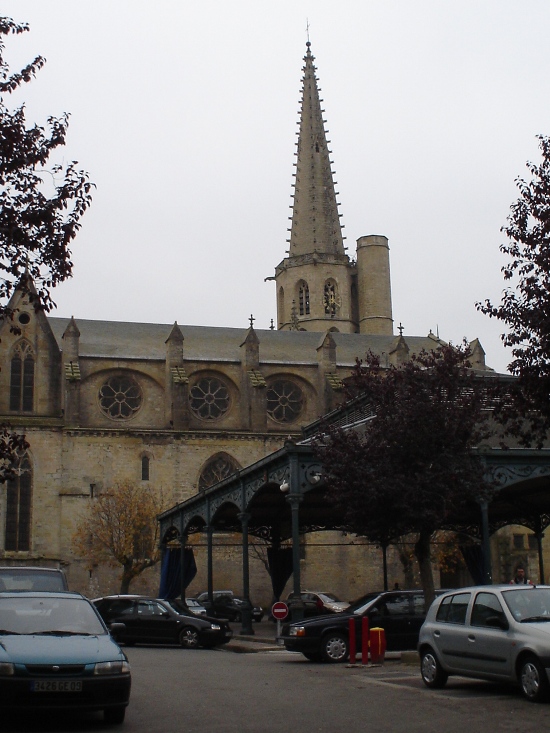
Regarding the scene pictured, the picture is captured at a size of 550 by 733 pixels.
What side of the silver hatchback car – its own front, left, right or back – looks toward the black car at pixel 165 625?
back

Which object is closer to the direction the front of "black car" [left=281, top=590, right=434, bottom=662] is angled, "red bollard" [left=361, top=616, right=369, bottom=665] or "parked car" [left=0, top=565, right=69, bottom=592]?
the parked car

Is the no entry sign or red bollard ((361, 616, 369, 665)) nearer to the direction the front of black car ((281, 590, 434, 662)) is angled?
the no entry sign

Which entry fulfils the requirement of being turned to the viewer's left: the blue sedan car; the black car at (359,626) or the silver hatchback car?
the black car

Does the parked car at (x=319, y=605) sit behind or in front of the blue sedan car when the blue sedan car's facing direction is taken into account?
behind

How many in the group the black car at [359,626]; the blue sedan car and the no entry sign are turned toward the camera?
2

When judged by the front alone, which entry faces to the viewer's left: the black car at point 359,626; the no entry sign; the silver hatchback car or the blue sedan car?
the black car

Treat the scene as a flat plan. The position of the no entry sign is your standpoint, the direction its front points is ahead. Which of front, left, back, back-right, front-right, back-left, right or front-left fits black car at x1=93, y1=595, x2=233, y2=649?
back-right

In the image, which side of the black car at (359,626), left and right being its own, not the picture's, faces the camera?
left

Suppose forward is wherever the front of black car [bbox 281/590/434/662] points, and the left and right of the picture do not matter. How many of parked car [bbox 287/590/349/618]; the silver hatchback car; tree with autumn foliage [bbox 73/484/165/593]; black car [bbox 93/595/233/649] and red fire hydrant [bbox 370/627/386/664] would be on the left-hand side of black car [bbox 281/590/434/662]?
2

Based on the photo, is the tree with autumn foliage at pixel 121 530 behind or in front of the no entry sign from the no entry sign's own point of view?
behind
